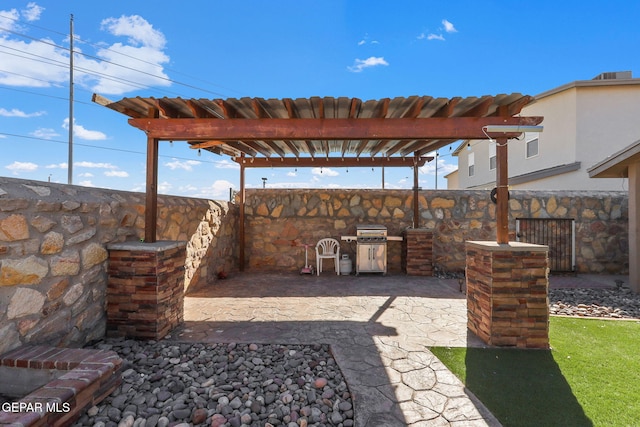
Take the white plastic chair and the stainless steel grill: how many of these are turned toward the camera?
2

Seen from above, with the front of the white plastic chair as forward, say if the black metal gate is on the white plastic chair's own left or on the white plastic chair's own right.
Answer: on the white plastic chair's own left

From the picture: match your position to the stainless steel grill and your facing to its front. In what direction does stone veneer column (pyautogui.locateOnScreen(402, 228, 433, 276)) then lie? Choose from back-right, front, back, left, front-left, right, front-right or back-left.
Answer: left

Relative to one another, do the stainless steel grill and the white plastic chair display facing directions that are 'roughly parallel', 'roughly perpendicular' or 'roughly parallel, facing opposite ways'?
roughly parallel

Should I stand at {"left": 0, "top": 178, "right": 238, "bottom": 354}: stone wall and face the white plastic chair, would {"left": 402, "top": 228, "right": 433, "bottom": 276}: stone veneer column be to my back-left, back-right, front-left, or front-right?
front-right

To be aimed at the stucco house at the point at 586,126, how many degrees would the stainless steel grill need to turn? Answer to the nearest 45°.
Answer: approximately 135° to its left

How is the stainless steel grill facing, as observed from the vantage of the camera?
facing the viewer

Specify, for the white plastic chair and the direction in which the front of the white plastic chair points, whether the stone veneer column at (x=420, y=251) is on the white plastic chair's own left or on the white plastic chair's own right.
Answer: on the white plastic chair's own left

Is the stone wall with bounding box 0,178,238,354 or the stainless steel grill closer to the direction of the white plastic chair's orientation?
the stone wall

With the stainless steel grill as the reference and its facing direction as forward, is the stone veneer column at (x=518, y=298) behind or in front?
in front

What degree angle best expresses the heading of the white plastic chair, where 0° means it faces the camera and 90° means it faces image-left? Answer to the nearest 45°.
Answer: approximately 0°

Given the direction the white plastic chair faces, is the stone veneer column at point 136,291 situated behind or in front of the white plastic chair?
in front

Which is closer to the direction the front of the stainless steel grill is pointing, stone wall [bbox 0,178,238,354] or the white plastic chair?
the stone wall
